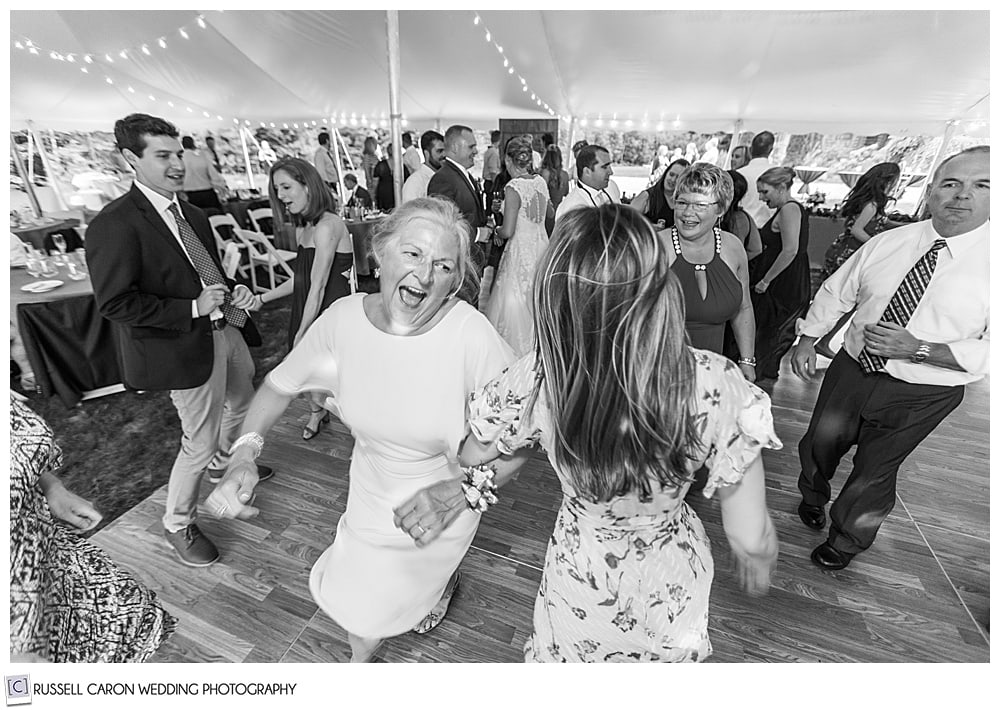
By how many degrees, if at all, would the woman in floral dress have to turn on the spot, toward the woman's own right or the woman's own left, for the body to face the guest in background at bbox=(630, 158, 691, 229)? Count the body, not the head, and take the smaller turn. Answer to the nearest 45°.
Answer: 0° — they already face them

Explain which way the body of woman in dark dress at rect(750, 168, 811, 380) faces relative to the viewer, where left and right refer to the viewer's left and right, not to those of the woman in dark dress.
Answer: facing to the left of the viewer

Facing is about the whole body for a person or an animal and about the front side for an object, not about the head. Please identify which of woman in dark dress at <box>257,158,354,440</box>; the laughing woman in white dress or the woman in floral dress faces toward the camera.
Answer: the laughing woman in white dress

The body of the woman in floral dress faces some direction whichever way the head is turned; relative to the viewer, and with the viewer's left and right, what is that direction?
facing away from the viewer

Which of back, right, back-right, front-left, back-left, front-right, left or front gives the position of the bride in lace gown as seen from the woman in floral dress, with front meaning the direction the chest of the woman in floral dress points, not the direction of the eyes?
front

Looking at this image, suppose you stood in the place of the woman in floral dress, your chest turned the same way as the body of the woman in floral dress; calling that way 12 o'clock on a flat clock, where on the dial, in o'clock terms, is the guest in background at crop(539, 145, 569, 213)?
The guest in background is roughly at 12 o'clock from the woman in floral dress.

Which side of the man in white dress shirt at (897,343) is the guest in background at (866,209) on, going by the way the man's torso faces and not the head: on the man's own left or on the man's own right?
on the man's own right

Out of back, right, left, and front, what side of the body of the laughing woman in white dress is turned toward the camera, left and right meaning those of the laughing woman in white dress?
front

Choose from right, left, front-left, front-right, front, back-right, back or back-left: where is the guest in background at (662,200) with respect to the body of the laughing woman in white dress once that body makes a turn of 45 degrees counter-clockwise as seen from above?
left

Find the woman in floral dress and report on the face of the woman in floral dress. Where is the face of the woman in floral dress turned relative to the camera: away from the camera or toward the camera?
away from the camera
